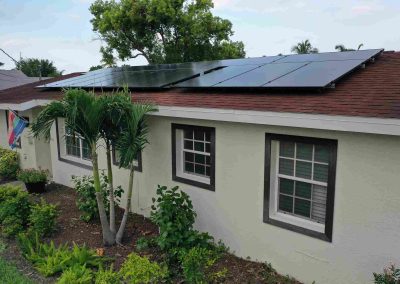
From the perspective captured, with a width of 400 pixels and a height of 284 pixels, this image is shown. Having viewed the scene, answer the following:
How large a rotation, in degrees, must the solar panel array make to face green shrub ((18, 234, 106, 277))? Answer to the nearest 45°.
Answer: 0° — it already faces it

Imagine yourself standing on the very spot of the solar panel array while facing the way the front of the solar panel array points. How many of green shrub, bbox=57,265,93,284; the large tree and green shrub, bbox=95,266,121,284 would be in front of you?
2

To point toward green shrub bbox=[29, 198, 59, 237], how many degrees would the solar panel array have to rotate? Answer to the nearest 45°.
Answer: approximately 45° to its right

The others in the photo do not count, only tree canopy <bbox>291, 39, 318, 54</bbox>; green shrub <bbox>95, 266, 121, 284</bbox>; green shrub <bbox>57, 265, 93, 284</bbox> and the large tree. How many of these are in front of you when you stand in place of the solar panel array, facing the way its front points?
2

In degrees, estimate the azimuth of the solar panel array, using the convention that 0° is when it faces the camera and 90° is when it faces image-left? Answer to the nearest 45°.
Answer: approximately 45°

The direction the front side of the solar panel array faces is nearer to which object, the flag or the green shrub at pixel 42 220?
the green shrub

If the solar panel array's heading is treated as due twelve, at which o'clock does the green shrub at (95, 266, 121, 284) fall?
The green shrub is roughly at 12 o'clock from the solar panel array.

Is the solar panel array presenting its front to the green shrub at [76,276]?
yes

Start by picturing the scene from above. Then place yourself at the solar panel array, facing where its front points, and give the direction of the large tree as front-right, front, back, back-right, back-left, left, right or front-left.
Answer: back-right

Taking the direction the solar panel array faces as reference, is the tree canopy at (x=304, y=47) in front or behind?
behind

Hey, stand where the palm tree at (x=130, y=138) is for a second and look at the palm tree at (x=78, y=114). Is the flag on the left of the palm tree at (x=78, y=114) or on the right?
right
